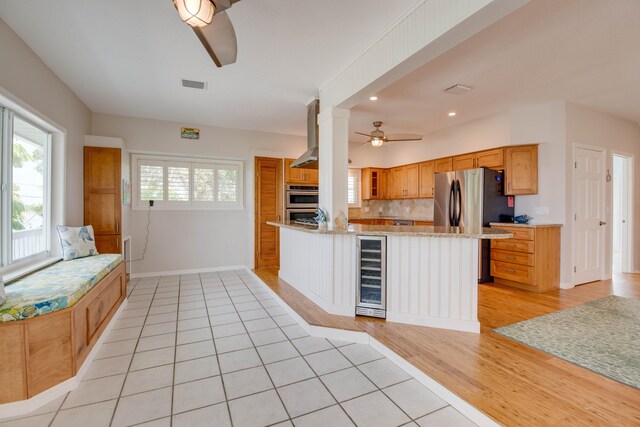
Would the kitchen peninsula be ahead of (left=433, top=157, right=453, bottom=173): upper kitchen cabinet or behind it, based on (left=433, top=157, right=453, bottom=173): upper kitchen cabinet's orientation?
ahead

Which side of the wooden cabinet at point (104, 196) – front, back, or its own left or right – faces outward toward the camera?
front

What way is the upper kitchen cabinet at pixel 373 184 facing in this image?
toward the camera

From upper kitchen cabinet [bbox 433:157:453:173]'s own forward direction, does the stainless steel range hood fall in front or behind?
in front

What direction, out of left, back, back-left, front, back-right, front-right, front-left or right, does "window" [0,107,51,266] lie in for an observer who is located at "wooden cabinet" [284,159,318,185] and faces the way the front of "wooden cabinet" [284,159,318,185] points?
front-right

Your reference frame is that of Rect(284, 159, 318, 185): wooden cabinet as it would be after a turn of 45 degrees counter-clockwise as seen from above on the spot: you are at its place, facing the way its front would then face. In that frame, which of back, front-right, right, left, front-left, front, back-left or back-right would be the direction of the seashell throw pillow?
right

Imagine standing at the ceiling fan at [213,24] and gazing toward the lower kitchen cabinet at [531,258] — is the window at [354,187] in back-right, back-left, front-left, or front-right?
front-left

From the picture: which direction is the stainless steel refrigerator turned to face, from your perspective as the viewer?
facing the viewer and to the left of the viewer

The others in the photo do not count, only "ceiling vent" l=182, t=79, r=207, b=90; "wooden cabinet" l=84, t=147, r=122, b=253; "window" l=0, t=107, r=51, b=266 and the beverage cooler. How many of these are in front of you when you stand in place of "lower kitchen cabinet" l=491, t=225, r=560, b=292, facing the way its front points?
4

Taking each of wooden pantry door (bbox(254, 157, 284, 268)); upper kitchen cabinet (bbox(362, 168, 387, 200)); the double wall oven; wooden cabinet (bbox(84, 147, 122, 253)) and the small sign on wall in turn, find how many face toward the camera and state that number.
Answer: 5

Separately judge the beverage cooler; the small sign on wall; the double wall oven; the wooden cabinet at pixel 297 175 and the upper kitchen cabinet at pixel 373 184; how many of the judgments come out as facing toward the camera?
5

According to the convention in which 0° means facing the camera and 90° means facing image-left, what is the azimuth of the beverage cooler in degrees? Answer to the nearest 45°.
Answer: approximately 0°

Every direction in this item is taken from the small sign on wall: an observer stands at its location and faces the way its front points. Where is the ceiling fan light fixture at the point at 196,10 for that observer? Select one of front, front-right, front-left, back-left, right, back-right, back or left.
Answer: front
